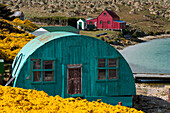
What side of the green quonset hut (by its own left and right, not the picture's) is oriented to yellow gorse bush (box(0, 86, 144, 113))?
front

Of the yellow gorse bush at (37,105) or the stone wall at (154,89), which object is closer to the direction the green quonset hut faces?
the yellow gorse bush

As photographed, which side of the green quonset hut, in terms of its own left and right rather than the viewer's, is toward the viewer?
front

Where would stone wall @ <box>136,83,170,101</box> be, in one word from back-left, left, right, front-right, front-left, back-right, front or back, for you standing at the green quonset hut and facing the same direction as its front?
back-left
